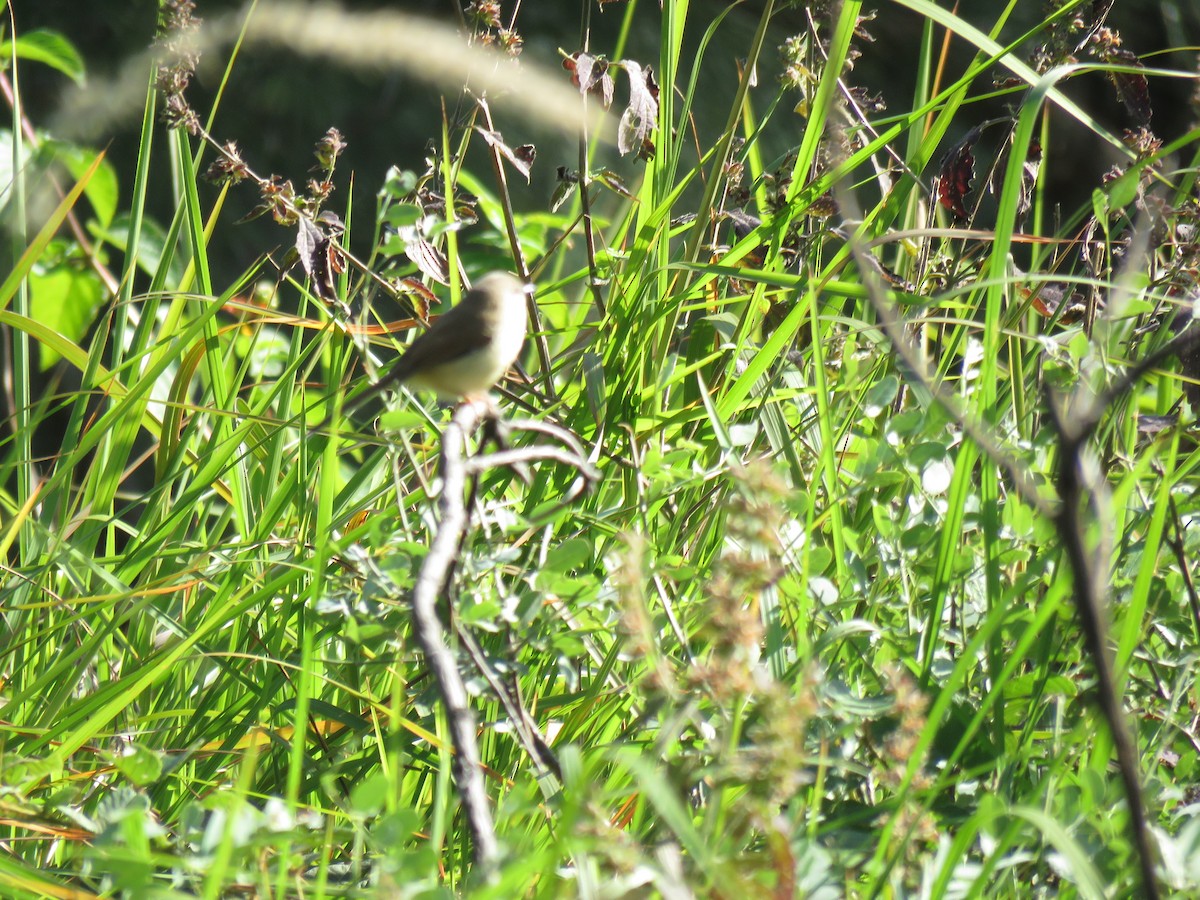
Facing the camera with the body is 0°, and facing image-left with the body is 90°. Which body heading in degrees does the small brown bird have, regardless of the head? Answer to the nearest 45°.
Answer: approximately 270°
